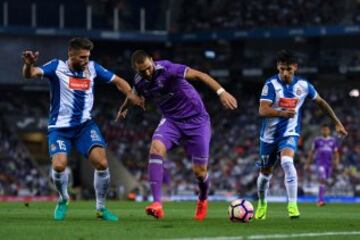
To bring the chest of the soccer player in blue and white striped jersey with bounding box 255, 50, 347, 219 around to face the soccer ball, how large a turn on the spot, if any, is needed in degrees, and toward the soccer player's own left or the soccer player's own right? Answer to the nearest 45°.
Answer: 0° — they already face it

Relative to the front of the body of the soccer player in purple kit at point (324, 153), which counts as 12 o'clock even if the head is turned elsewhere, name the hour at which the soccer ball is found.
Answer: The soccer ball is roughly at 12 o'clock from the soccer player in purple kit.

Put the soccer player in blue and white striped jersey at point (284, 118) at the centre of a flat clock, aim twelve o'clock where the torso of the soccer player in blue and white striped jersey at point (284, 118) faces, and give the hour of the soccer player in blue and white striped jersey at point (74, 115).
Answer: the soccer player in blue and white striped jersey at point (74, 115) is roughly at 2 o'clock from the soccer player in blue and white striped jersey at point (284, 118).

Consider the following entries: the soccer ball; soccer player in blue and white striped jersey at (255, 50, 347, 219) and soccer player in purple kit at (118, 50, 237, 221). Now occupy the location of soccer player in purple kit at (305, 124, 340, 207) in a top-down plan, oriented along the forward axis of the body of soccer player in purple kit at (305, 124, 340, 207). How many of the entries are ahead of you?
3

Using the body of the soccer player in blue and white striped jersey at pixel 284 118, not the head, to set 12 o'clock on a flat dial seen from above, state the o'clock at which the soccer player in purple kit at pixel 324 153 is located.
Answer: The soccer player in purple kit is roughly at 6 o'clock from the soccer player in blue and white striped jersey.

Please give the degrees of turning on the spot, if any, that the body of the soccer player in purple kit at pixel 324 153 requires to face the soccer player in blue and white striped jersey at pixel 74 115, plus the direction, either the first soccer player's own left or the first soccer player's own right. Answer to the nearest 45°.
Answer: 0° — they already face them

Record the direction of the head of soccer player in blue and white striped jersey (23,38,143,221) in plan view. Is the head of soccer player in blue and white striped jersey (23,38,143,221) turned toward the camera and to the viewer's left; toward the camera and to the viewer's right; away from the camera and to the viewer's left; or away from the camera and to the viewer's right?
toward the camera and to the viewer's right

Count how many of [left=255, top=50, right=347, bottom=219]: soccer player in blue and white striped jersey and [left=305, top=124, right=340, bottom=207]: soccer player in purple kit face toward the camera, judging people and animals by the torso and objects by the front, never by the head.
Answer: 2

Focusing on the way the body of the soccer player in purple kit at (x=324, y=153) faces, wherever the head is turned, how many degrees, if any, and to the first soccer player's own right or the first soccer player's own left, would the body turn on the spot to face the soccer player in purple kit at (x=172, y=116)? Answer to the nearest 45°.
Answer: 0° — they already face them
